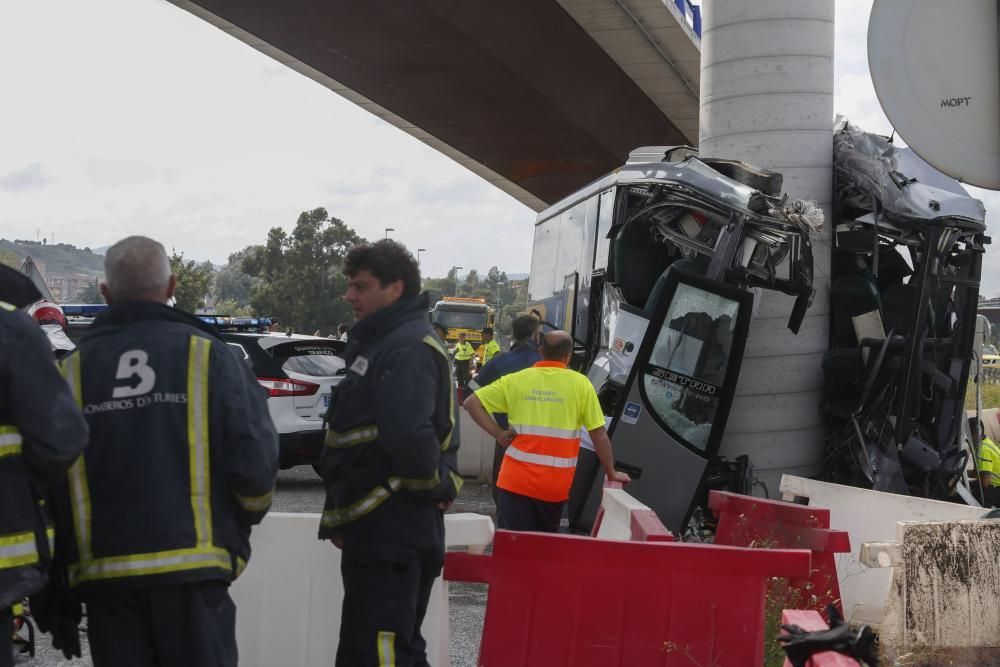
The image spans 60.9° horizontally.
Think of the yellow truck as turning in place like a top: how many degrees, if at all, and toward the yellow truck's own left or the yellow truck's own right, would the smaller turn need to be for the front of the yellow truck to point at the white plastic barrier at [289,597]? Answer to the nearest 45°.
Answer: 0° — it already faces it

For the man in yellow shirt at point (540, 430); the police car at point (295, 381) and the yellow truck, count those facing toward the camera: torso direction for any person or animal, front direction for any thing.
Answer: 1

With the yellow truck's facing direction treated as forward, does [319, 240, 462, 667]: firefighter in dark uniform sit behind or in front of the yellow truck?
in front

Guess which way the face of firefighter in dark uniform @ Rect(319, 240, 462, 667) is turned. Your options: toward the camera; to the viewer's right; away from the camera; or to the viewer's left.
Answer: to the viewer's left

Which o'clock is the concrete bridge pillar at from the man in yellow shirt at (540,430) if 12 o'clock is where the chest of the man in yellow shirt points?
The concrete bridge pillar is roughly at 1 o'clock from the man in yellow shirt.

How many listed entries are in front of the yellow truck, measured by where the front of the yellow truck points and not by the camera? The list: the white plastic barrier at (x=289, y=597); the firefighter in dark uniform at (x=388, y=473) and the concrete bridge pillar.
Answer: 3

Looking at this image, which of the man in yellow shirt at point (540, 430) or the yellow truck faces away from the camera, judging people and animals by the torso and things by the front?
the man in yellow shirt

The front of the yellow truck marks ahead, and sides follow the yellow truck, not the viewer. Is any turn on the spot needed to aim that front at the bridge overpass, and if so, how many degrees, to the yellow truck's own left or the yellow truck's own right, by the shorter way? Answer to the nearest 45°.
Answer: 0° — it already faces it

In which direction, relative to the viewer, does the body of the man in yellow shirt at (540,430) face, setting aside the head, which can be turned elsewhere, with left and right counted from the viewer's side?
facing away from the viewer

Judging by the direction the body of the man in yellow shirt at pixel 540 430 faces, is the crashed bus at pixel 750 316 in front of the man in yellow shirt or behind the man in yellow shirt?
in front

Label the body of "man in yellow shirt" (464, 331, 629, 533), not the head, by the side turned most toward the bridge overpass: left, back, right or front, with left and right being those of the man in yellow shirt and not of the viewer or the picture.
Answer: front

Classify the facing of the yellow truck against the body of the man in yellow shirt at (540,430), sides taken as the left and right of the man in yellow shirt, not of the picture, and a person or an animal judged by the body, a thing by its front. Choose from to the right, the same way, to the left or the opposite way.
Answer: the opposite way
